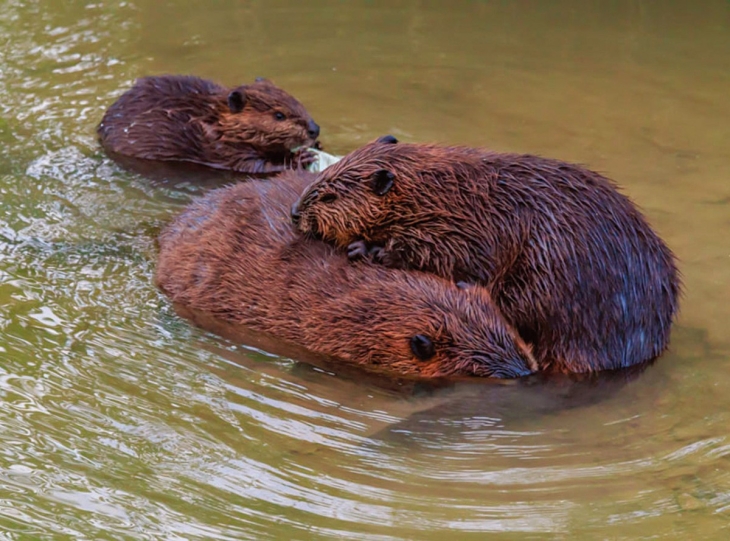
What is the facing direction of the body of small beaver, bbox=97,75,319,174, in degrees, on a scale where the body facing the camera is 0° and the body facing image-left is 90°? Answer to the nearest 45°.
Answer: approximately 270°

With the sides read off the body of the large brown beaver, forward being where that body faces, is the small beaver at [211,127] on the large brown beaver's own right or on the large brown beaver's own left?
on the large brown beaver's own right

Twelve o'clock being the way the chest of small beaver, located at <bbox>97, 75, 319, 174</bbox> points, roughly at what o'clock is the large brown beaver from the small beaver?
The large brown beaver is roughly at 2 o'clock from the small beaver.

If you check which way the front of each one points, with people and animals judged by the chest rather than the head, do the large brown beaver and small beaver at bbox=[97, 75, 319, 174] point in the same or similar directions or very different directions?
very different directions

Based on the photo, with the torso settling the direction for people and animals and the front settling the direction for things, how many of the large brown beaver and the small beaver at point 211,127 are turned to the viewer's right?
1

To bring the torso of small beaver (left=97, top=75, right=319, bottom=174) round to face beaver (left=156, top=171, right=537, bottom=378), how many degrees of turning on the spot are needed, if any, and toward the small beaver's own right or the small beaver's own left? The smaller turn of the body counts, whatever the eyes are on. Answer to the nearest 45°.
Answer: approximately 90° to the small beaver's own right
